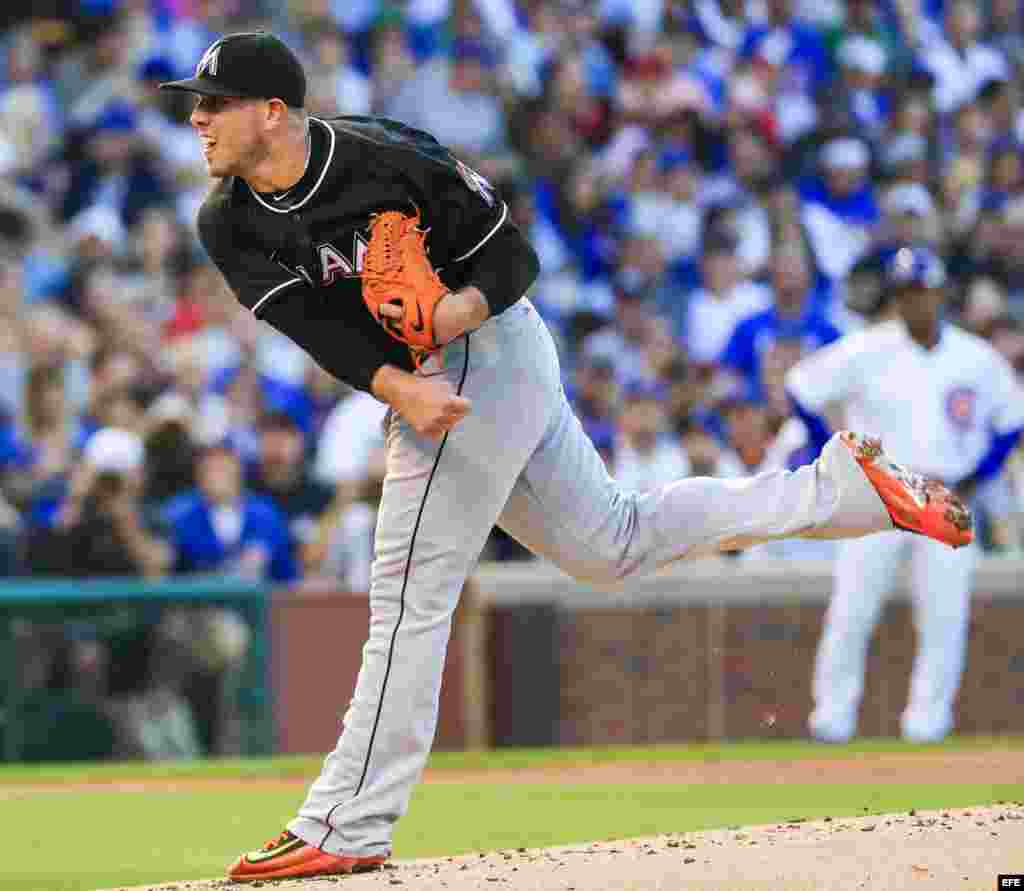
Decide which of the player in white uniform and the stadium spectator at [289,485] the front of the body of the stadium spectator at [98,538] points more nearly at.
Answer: the player in white uniform

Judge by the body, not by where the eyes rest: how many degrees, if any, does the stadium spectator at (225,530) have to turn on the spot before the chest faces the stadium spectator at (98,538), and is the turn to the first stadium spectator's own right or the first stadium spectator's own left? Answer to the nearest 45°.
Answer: approximately 45° to the first stadium spectator's own right

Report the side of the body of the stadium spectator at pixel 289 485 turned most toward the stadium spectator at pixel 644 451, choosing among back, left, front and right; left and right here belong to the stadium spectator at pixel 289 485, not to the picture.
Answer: left

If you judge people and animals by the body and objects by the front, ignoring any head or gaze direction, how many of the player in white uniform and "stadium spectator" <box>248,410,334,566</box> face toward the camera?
2

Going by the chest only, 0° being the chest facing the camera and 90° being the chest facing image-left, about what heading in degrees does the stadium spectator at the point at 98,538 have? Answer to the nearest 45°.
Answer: approximately 0°

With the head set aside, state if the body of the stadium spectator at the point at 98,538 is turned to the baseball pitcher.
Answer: yes

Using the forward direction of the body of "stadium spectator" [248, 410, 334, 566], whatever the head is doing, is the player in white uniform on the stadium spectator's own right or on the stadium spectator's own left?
on the stadium spectator's own left

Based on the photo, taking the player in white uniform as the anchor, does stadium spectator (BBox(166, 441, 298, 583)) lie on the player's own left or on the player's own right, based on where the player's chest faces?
on the player's own right

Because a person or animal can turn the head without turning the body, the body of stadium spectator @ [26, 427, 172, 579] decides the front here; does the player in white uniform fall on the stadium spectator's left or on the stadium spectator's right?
on the stadium spectator's left

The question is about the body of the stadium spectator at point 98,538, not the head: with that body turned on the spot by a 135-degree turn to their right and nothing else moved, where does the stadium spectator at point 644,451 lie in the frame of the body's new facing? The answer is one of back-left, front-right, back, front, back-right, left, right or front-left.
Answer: back-right

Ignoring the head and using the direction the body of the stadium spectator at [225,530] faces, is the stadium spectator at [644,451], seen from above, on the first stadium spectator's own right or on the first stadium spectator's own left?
on the first stadium spectator's own left

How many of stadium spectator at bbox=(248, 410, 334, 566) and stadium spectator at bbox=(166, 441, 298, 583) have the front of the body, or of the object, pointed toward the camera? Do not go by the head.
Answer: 2
